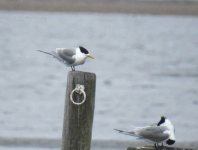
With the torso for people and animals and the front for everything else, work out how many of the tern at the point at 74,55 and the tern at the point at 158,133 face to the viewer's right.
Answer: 2

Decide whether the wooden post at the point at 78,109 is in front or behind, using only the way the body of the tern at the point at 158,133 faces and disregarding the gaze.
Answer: behind

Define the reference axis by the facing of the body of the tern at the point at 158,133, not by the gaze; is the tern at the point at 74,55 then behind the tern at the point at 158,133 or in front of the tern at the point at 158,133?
behind

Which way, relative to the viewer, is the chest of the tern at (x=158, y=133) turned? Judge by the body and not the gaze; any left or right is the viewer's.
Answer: facing to the right of the viewer

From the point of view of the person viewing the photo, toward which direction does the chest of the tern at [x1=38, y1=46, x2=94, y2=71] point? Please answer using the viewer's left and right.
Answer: facing to the right of the viewer
